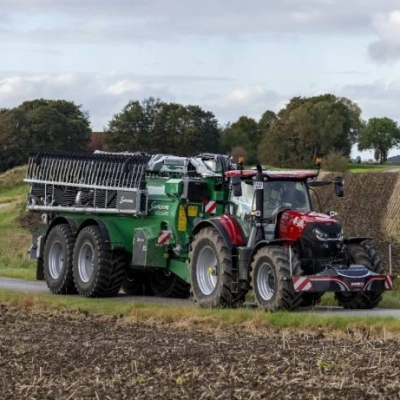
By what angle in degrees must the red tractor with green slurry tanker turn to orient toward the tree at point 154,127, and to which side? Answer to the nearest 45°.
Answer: approximately 135° to its left

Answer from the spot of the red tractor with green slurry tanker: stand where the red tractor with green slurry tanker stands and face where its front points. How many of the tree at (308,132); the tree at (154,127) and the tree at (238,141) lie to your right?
0

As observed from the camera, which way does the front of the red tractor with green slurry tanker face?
facing the viewer and to the right of the viewer

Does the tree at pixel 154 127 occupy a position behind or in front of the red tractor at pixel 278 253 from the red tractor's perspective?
behind

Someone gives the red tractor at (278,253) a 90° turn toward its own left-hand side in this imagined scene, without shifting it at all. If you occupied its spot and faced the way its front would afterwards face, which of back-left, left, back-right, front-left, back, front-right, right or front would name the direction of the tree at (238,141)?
front-left

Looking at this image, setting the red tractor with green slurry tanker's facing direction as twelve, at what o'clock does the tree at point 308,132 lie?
The tree is roughly at 8 o'clock from the red tractor with green slurry tanker.

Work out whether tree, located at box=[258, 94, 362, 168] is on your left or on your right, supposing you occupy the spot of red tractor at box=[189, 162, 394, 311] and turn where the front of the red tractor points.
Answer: on your left
